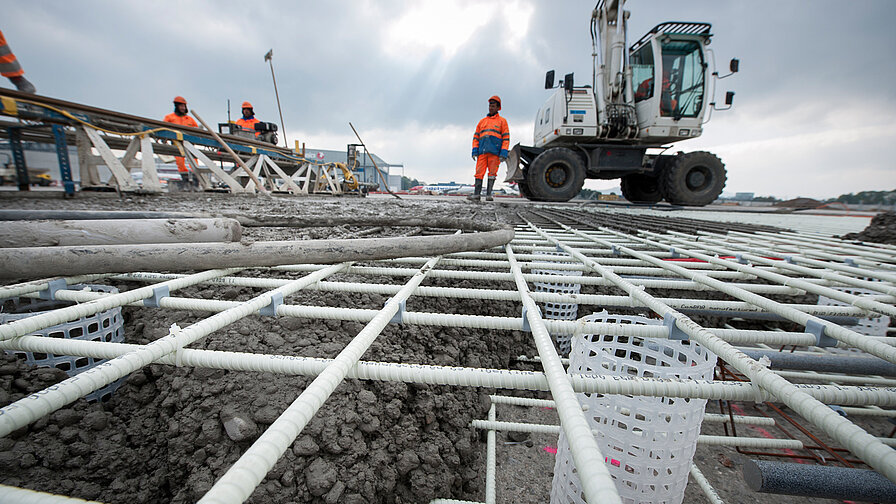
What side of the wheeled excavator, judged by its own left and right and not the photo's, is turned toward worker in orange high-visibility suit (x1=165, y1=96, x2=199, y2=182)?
right

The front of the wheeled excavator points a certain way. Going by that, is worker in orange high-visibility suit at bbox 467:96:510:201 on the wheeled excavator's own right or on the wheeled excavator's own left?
on the wheeled excavator's own right

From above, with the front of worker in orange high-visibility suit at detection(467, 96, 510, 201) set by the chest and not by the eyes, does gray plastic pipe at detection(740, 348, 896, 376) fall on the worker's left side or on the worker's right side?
on the worker's left side

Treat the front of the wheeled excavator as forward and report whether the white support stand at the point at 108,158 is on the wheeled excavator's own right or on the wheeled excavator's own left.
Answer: on the wheeled excavator's own right

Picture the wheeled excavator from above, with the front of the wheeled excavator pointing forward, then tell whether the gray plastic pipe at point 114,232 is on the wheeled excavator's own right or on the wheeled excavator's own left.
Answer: on the wheeled excavator's own right

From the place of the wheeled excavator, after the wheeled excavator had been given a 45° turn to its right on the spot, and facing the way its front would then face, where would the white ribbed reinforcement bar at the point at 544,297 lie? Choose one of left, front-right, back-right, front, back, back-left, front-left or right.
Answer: front

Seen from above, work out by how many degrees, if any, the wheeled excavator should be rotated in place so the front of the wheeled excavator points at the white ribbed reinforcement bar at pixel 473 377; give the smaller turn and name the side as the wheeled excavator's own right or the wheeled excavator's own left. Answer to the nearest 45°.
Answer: approximately 45° to the wheeled excavator's own right

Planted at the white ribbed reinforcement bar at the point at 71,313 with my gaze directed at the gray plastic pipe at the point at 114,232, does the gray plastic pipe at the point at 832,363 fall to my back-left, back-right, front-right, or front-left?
back-right

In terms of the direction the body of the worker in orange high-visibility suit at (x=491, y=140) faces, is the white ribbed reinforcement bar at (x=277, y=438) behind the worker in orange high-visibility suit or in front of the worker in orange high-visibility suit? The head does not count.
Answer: in front

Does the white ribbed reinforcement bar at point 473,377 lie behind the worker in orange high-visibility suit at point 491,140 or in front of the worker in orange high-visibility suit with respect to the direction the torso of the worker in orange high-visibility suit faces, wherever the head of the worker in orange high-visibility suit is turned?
in front

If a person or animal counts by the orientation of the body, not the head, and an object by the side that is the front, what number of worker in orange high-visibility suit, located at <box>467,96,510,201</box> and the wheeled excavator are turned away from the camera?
0

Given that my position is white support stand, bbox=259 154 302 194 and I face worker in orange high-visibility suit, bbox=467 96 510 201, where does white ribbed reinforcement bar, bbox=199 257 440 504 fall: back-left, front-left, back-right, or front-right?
front-right

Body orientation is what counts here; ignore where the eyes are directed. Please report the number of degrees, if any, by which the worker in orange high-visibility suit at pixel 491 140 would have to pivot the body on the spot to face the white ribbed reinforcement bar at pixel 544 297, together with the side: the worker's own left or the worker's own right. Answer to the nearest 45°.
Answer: approximately 45° to the worker's own left
